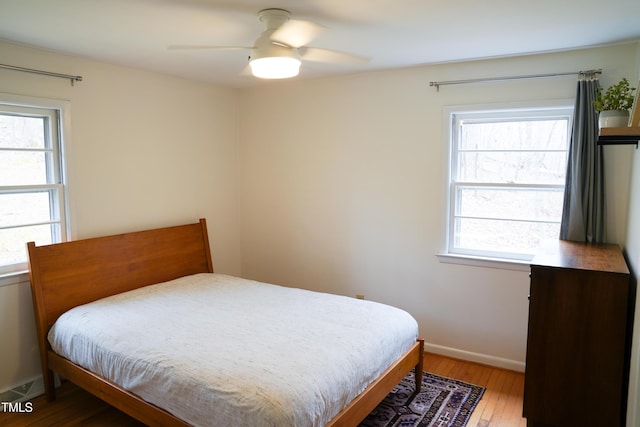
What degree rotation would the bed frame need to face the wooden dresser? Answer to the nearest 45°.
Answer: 0° — it already faces it

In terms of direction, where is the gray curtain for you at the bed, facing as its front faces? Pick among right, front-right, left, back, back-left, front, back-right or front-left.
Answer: front-left

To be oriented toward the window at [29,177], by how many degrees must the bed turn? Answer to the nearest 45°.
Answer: approximately 180°

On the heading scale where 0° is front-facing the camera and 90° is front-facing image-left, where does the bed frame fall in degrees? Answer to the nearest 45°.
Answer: approximately 315°
